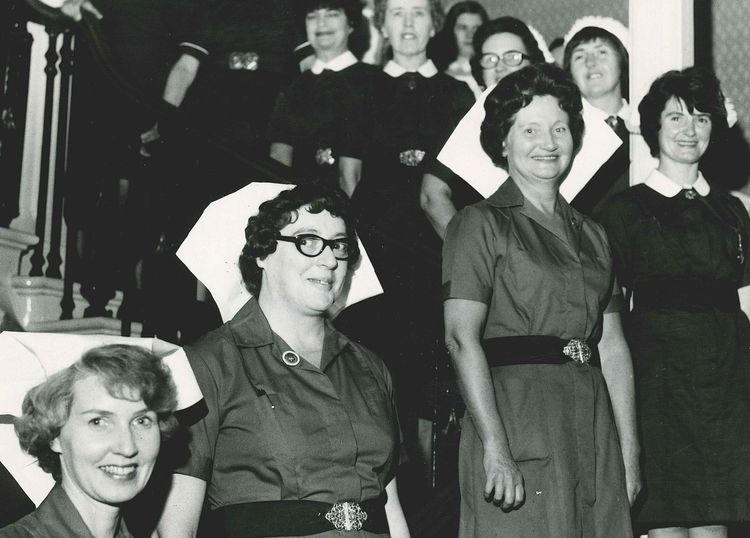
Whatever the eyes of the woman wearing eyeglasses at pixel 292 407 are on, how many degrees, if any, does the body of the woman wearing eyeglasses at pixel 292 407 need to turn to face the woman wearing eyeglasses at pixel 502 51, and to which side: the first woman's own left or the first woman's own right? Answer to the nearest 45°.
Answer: approximately 90° to the first woman's own left

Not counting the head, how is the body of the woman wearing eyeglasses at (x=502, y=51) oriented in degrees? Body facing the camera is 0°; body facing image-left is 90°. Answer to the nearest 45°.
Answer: approximately 45°

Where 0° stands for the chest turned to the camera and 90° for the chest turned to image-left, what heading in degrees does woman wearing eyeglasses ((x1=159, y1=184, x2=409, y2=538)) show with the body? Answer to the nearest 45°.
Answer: approximately 315°
